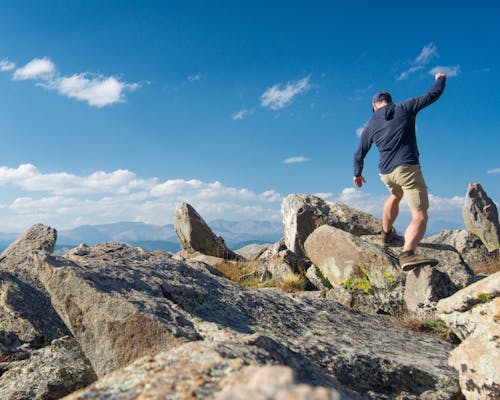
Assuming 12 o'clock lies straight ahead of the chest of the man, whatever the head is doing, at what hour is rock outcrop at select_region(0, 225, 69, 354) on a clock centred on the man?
The rock outcrop is roughly at 8 o'clock from the man.

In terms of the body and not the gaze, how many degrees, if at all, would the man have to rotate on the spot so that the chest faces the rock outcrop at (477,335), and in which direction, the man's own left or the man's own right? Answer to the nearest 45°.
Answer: approximately 180°

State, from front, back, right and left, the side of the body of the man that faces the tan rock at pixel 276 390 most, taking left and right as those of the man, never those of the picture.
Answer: back

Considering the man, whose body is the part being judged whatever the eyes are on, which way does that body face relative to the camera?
away from the camera

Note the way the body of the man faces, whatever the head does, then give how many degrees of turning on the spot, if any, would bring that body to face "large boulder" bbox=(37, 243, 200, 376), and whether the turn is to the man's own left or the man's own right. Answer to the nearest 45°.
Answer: approximately 135° to the man's own left

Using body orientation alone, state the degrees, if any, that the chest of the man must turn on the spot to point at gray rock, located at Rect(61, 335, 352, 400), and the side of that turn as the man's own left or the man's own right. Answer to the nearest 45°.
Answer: approximately 180°

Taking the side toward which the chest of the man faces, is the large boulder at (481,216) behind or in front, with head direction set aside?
in front

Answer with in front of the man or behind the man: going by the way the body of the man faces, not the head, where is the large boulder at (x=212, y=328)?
behind
